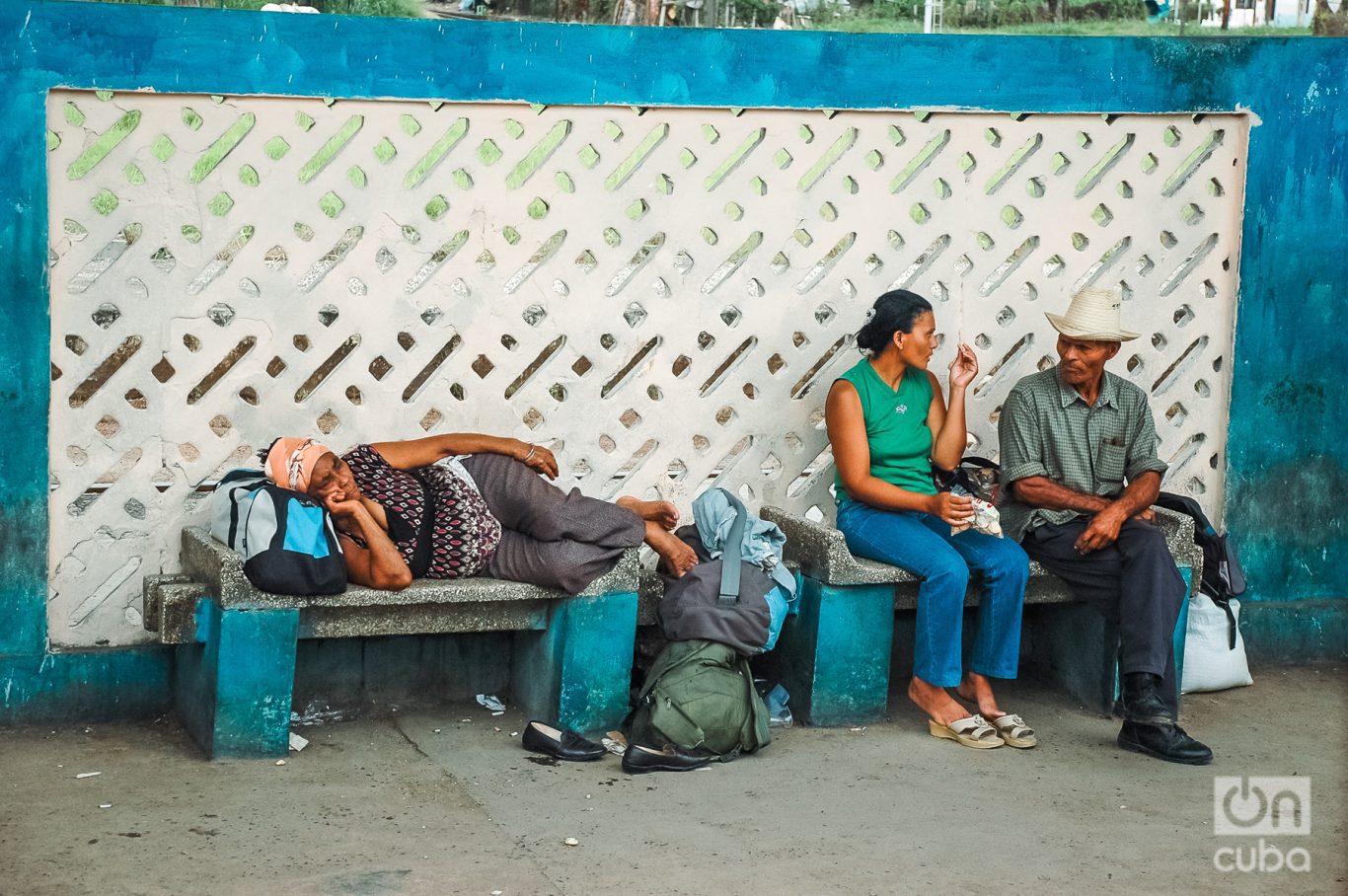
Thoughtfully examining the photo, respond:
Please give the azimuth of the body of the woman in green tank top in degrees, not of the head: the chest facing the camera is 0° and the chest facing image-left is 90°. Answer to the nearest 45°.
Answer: approximately 315°

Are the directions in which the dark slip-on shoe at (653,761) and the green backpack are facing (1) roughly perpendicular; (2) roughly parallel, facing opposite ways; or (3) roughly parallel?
roughly perpendicular

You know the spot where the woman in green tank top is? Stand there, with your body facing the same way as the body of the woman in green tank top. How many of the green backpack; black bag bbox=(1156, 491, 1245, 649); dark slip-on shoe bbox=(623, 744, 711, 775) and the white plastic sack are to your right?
2

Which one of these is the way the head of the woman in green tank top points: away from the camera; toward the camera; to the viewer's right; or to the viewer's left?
to the viewer's right

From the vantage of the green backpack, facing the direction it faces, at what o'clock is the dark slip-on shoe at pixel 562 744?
The dark slip-on shoe is roughly at 3 o'clock from the green backpack.

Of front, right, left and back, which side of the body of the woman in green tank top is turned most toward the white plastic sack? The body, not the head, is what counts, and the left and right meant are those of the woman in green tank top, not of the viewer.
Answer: left

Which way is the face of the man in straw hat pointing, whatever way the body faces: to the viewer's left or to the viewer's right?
to the viewer's left

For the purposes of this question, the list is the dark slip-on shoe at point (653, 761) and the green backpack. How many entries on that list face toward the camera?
1

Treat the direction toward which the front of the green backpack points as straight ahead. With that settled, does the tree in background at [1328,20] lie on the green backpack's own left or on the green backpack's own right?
on the green backpack's own left

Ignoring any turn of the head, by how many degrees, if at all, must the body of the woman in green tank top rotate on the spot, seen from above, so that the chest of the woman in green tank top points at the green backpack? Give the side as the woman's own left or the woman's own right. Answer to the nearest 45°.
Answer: approximately 90° to the woman's own right
